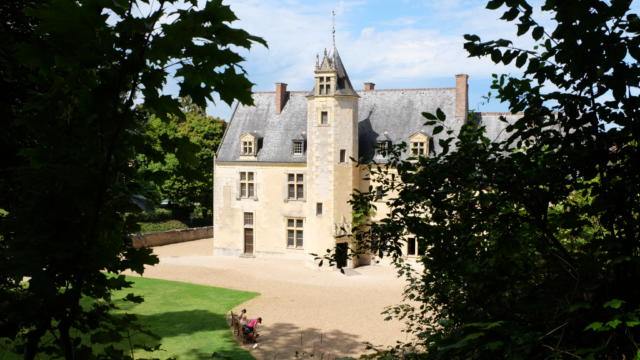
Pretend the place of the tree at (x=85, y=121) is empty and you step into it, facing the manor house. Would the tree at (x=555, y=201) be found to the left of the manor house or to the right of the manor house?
right

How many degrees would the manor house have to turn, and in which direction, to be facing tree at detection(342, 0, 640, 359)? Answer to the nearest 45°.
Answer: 0° — it already faces it

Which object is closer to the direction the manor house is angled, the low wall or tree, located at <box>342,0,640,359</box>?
the tree

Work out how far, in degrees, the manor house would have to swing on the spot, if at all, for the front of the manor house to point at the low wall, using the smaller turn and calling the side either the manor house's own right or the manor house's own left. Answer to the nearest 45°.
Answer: approximately 135° to the manor house's own right

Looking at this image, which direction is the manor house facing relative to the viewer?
toward the camera

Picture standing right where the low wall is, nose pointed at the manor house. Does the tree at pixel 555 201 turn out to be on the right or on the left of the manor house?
right

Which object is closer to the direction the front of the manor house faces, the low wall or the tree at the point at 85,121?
the tree

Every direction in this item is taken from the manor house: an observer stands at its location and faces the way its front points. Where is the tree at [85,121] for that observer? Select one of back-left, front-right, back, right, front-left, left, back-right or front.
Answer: front
